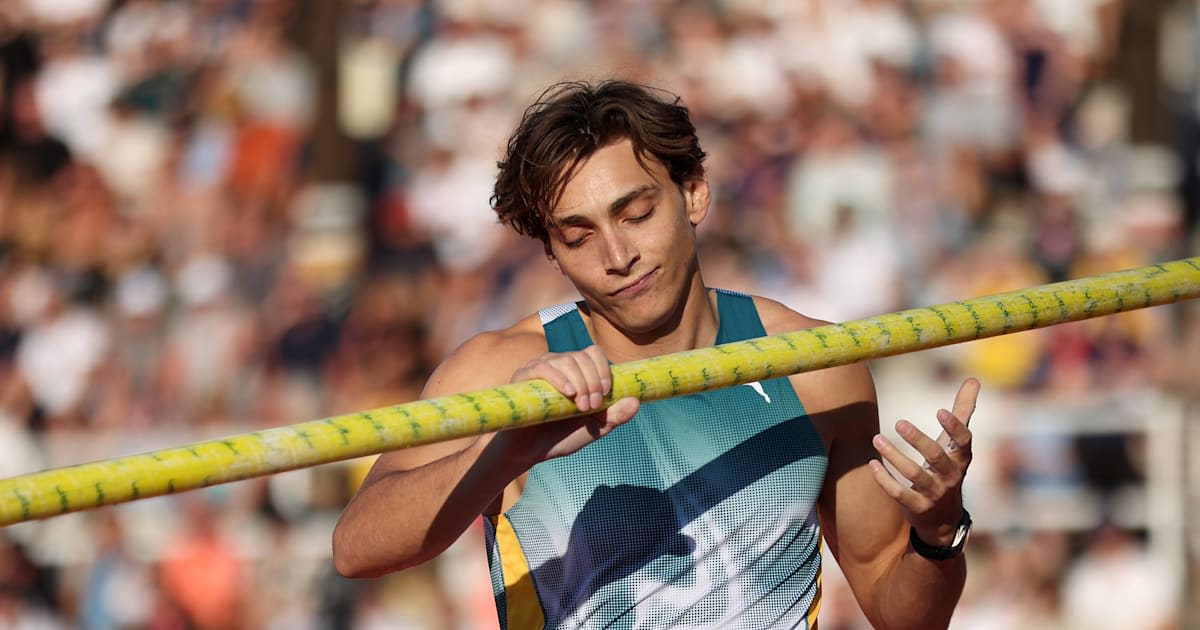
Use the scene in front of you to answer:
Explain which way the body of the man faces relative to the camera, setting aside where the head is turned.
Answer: toward the camera
